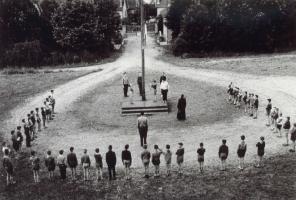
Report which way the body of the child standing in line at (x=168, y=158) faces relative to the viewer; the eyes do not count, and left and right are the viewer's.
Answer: facing away from the viewer

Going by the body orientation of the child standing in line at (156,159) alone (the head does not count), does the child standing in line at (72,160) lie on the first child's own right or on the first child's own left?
on the first child's own left

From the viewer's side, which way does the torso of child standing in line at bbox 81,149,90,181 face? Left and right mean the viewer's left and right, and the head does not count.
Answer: facing away from the viewer

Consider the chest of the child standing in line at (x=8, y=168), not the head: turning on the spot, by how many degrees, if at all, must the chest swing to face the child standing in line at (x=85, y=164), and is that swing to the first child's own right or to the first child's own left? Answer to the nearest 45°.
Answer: approximately 45° to the first child's own right

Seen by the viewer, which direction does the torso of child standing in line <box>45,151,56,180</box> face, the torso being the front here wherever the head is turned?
away from the camera

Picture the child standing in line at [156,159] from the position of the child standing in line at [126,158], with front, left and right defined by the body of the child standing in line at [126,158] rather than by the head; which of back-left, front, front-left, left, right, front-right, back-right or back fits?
right

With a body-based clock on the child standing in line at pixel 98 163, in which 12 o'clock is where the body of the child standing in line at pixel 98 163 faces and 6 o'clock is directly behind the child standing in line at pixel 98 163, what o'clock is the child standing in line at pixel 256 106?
the child standing in line at pixel 256 106 is roughly at 2 o'clock from the child standing in line at pixel 98 163.

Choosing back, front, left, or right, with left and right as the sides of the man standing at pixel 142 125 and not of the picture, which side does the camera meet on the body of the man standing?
back

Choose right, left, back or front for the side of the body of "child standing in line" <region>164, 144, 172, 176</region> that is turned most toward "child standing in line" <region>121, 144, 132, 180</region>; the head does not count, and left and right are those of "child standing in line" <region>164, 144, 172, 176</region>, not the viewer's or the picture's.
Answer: left

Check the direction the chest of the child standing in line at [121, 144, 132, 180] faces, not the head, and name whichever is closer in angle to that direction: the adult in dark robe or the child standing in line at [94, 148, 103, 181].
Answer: the adult in dark robe

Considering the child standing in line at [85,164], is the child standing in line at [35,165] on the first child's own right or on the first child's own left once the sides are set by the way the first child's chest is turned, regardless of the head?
on the first child's own left

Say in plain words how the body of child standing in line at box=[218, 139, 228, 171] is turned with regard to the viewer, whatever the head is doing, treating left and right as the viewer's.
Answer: facing away from the viewer

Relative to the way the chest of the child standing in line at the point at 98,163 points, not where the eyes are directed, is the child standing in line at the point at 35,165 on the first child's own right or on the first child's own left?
on the first child's own left

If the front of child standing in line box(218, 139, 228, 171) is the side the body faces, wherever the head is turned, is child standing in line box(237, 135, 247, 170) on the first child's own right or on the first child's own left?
on the first child's own right

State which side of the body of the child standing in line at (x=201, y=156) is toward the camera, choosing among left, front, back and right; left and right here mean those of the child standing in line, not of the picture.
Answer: back

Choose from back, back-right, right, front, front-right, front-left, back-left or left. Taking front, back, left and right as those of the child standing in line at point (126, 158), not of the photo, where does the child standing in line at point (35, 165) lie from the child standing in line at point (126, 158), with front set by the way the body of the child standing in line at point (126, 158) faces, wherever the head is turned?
left

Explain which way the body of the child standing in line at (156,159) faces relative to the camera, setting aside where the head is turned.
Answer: away from the camera
